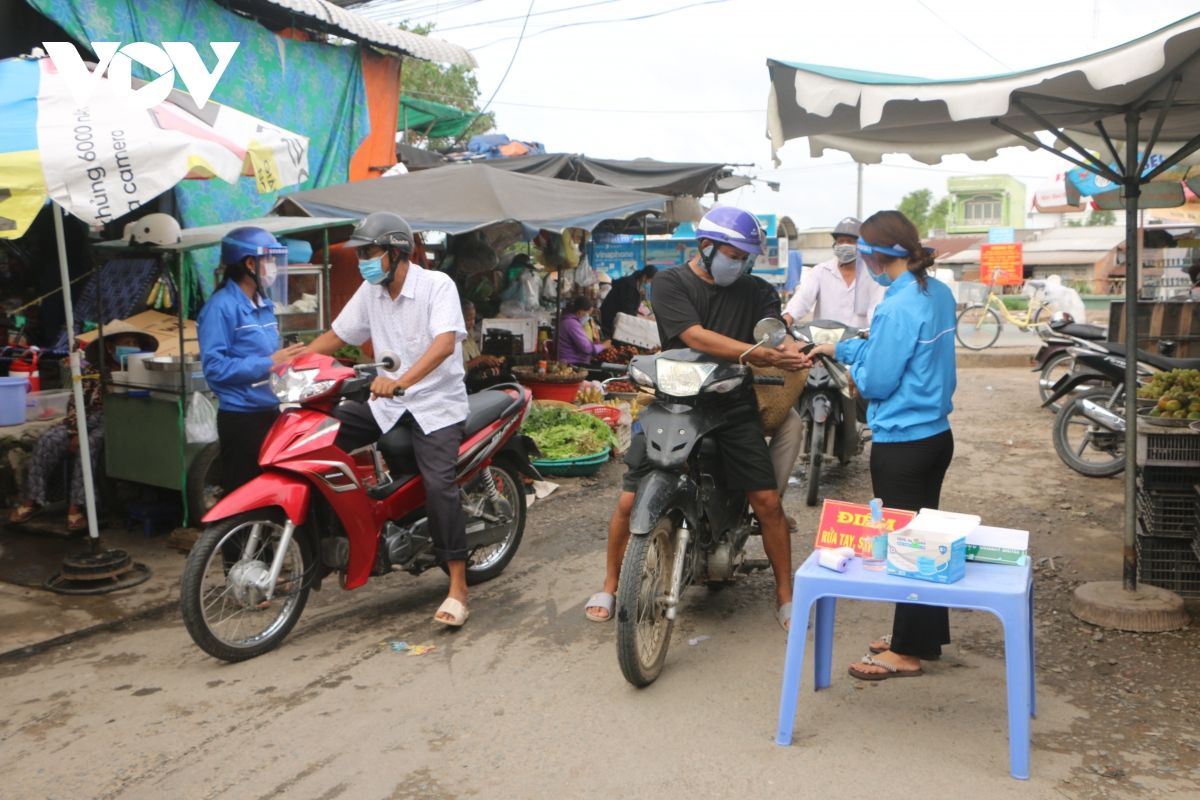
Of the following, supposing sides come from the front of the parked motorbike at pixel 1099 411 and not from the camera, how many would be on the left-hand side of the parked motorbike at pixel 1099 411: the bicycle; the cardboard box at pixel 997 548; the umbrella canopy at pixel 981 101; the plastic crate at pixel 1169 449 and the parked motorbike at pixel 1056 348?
2

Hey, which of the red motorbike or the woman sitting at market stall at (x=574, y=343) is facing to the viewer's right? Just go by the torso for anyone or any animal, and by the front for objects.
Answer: the woman sitting at market stall

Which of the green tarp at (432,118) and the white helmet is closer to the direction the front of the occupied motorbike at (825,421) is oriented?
the white helmet

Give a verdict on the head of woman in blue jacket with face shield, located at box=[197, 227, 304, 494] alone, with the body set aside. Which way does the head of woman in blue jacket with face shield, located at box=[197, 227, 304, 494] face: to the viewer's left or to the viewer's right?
to the viewer's right

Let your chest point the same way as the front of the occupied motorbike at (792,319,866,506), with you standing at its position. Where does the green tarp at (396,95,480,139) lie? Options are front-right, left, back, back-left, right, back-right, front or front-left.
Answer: back-right

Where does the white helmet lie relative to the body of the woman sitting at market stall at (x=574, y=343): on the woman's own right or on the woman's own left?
on the woman's own right

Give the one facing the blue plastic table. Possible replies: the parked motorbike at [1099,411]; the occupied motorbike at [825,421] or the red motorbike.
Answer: the occupied motorbike at [825,421]
